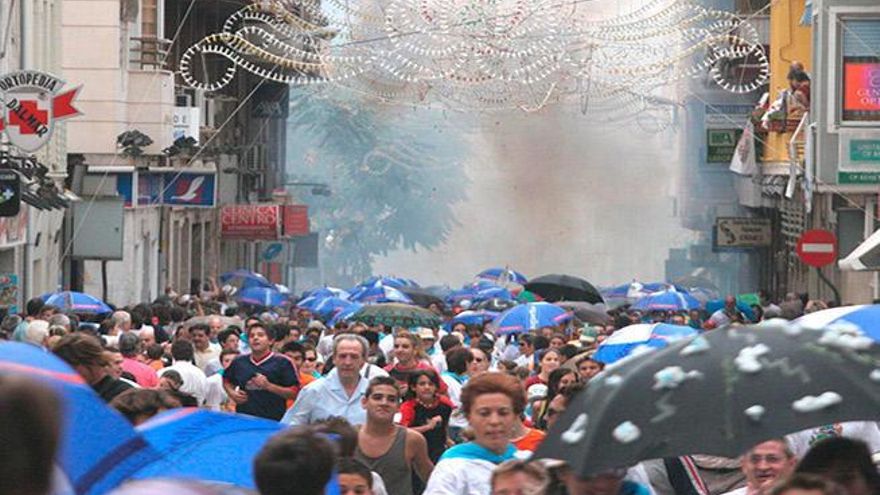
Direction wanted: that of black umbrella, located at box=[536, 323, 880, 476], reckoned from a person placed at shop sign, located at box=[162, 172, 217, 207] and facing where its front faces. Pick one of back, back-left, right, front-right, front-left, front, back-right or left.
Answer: front

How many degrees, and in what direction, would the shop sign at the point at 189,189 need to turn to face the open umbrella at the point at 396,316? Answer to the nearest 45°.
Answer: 0° — it already faces it

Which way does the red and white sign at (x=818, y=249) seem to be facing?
toward the camera

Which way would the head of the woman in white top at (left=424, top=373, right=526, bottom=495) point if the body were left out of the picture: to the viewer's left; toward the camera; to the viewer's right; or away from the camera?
toward the camera

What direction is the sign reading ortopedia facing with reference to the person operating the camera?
facing the viewer

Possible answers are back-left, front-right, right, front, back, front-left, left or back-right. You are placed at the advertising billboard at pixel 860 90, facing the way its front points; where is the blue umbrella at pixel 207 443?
front

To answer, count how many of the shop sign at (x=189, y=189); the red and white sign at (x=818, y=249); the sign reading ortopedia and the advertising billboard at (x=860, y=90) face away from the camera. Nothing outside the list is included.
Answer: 0

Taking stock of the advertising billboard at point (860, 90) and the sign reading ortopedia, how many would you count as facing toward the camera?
2

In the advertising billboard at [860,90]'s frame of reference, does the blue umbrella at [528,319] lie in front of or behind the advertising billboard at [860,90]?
in front

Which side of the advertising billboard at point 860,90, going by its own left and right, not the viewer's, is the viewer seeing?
front
